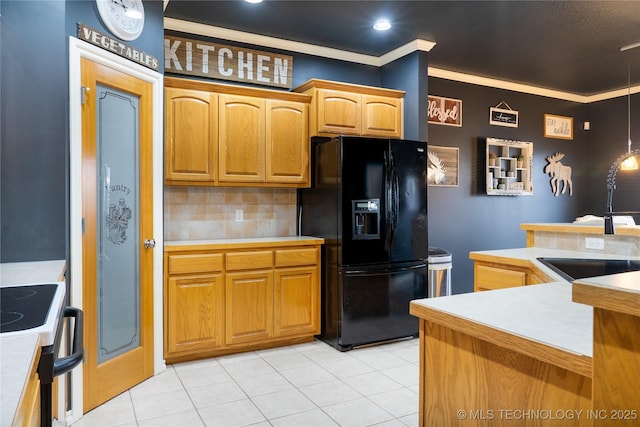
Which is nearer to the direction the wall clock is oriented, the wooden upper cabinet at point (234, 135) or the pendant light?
the pendant light

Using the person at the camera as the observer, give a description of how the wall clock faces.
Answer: facing the viewer and to the right of the viewer

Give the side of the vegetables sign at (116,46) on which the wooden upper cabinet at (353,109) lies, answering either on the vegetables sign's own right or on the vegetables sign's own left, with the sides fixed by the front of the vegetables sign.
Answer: on the vegetables sign's own left

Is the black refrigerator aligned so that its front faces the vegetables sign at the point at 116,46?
no

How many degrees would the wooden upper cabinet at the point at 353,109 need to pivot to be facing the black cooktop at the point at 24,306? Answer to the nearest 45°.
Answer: approximately 45° to its right

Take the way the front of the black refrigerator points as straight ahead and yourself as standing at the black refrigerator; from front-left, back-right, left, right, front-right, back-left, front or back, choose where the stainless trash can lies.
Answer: left

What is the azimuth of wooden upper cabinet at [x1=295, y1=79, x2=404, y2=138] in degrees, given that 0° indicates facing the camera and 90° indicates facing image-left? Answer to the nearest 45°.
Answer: approximately 315°

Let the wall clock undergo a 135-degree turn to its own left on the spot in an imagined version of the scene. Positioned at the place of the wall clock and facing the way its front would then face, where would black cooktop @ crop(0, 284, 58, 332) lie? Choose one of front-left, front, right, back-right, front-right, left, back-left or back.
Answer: back

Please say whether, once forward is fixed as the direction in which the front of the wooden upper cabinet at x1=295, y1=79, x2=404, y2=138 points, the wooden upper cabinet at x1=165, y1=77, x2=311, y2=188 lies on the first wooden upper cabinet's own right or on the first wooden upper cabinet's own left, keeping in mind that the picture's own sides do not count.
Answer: on the first wooden upper cabinet's own right

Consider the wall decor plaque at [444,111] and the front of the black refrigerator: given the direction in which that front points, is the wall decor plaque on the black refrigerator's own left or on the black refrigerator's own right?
on the black refrigerator's own left

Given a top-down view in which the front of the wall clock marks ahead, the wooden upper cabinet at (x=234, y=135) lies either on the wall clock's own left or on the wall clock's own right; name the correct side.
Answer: on the wall clock's own left

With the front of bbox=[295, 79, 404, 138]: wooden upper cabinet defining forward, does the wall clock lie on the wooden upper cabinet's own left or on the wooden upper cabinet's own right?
on the wooden upper cabinet's own right

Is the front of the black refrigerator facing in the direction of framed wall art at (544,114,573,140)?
no

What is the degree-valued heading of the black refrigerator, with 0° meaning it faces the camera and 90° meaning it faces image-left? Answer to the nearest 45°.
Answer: approximately 315°

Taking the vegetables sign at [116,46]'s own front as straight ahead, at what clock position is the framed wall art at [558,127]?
The framed wall art is roughly at 10 o'clock from the vegetables sign.

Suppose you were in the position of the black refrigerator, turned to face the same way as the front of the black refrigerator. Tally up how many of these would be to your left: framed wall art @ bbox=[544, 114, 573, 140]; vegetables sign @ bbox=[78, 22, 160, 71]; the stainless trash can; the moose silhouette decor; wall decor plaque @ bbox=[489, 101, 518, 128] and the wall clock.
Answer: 4

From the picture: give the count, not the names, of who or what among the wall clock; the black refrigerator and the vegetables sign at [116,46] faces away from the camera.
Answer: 0

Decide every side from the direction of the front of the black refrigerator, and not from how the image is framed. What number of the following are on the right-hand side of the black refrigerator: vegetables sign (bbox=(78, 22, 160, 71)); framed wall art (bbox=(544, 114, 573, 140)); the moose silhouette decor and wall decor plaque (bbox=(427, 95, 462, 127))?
1

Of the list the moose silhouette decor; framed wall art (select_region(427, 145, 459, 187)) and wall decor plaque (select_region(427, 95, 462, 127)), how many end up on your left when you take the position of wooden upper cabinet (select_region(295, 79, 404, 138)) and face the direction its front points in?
3

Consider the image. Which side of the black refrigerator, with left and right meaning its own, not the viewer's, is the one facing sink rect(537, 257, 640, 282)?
front
